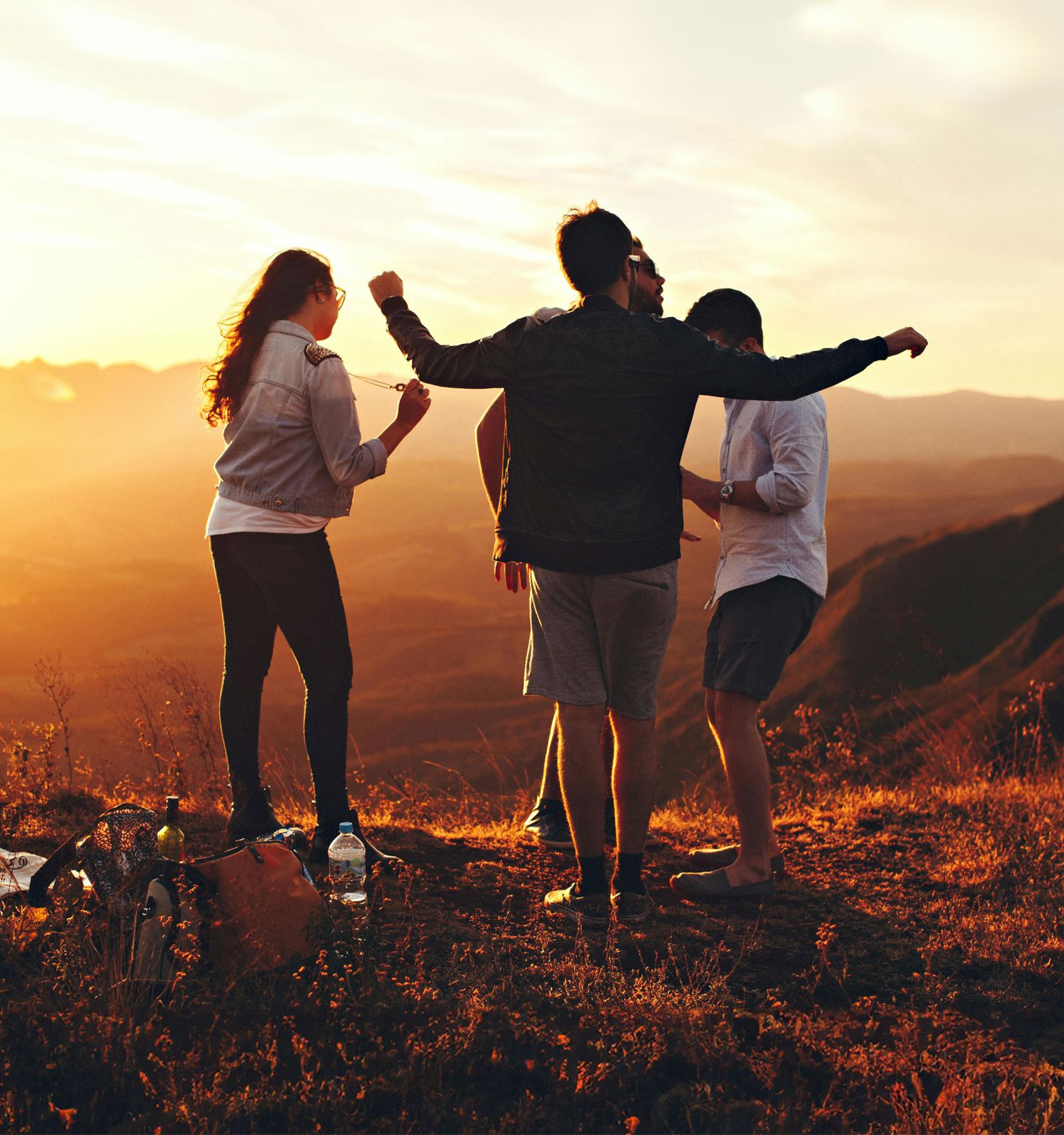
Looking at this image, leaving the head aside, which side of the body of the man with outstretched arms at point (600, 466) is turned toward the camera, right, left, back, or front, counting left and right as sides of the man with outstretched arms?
back

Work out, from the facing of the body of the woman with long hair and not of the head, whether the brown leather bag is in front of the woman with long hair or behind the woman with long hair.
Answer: behind

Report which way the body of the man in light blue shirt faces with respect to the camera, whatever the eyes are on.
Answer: to the viewer's left

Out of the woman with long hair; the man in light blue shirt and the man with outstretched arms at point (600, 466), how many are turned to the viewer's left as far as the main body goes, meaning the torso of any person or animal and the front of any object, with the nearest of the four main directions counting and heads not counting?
1

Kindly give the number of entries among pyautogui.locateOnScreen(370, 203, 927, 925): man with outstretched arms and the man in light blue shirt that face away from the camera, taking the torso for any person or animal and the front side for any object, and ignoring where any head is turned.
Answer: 1

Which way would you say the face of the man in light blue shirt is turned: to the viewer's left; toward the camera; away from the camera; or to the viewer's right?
to the viewer's left

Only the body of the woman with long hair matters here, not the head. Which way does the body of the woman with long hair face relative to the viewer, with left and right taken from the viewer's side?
facing away from the viewer and to the right of the viewer

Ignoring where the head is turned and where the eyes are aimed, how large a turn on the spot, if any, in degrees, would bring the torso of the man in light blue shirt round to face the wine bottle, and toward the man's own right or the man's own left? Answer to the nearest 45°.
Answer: approximately 45° to the man's own left

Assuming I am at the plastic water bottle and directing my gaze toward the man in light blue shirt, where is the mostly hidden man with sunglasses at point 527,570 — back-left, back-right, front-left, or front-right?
front-left

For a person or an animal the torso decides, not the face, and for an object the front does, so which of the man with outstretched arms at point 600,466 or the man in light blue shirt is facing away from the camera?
the man with outstretched arms

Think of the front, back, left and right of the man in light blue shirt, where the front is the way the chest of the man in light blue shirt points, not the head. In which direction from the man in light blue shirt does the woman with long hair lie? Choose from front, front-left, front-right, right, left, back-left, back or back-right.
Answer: front

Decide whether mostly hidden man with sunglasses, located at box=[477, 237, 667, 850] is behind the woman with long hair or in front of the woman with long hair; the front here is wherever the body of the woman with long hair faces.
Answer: in front
